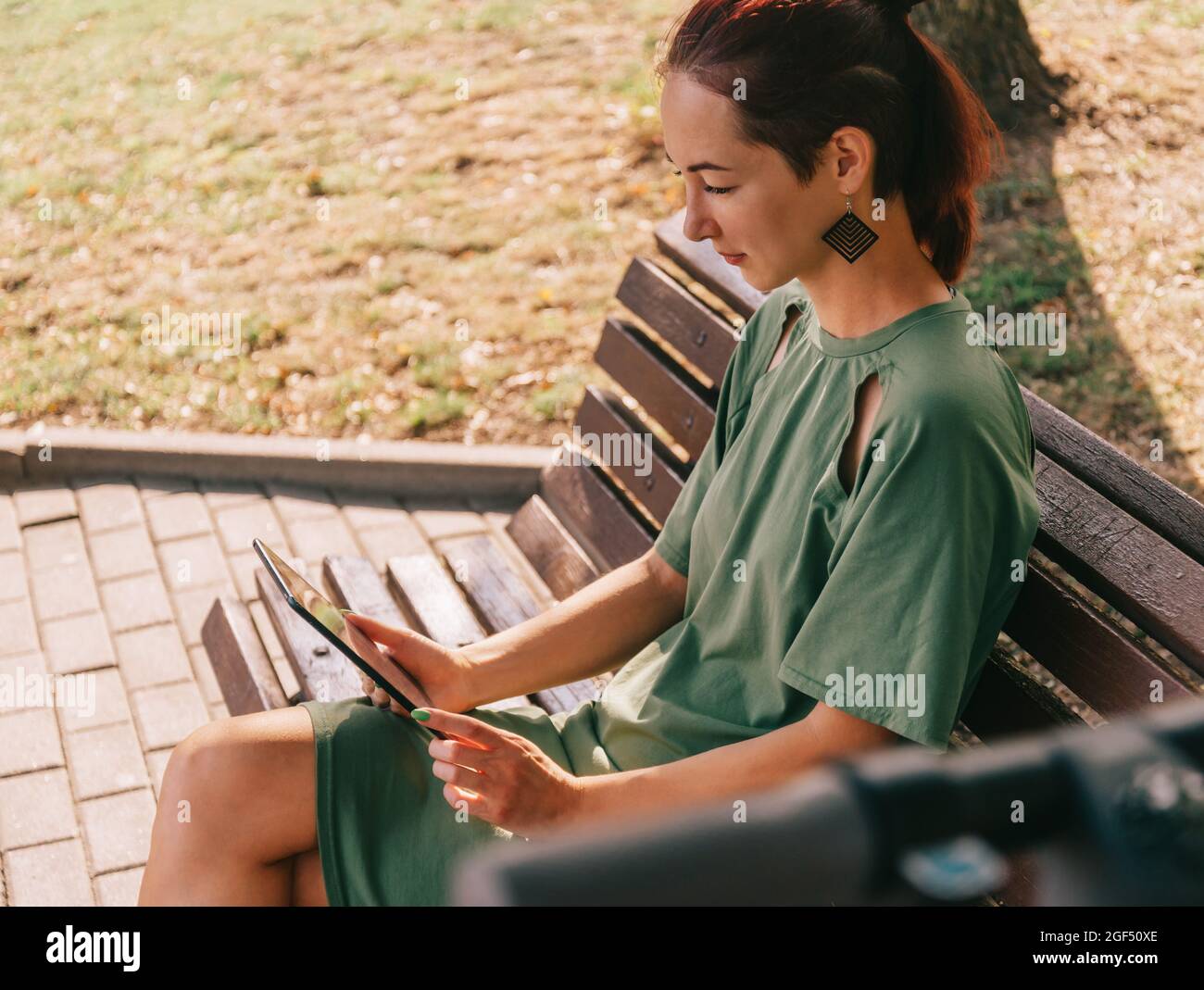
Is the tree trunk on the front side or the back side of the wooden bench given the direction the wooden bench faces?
on the back side

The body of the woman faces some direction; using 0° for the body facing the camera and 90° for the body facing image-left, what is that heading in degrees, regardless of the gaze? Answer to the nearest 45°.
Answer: approximately 45°

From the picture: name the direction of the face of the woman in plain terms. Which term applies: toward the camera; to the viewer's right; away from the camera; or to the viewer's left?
to the viewer's left

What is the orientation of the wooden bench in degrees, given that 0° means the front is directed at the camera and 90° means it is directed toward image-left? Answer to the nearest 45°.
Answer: approximately 45°

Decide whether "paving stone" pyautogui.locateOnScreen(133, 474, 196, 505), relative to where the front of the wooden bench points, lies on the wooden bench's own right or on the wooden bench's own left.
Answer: on the wooden bench's own right

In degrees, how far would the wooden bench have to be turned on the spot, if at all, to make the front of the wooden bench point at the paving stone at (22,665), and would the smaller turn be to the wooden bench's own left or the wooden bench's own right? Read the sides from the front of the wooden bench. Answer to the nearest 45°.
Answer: approximately 45° to the wooden bench's own right
